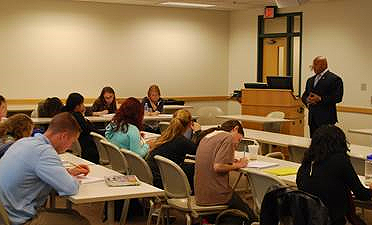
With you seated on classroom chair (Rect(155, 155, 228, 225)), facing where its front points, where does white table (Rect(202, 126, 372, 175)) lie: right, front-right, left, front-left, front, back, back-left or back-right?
front

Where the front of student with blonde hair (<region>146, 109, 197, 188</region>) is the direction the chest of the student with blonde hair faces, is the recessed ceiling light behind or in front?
in front

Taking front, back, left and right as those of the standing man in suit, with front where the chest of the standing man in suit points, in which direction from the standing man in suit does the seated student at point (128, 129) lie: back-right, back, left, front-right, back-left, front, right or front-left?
front

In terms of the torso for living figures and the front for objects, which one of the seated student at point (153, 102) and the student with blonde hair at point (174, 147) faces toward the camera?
the seated student

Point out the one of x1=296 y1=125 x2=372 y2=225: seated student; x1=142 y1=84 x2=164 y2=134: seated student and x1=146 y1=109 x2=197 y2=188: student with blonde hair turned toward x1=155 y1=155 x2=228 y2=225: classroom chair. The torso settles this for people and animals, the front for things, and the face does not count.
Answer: x1=142 y1=84 x2=164 y2=134: seated student

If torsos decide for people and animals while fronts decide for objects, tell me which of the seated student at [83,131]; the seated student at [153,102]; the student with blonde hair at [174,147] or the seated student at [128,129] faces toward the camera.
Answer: the seated student at [153,102]

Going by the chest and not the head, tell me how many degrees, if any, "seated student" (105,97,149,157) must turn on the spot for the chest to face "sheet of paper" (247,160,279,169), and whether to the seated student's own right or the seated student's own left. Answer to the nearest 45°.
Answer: approximately 90° to the seated student's own right

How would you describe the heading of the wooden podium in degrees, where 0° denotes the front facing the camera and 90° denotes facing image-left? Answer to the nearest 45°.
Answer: approximately 45°

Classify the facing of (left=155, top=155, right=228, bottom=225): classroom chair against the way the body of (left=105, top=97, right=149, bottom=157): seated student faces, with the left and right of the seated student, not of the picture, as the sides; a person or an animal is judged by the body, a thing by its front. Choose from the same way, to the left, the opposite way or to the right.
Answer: the same way

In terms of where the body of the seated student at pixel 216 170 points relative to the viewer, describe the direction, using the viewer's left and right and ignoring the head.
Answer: facing to the right of the viewer

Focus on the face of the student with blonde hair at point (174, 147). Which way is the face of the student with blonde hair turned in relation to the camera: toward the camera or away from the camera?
away from the camera

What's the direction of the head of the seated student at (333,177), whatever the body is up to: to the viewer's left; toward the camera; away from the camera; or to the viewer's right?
away from the camera

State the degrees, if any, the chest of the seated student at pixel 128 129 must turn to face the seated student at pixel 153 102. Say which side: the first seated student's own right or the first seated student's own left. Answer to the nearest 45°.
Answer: approximately 45° to the first seated student's own left
